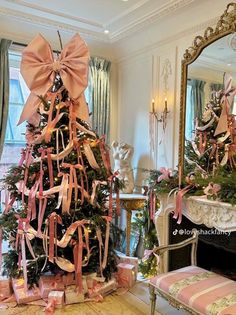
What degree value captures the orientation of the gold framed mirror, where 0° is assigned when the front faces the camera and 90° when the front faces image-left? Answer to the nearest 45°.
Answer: approximately 45°

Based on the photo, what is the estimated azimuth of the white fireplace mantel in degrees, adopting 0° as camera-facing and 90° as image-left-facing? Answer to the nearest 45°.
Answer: approximately 45°

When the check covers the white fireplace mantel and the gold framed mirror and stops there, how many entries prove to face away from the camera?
0
